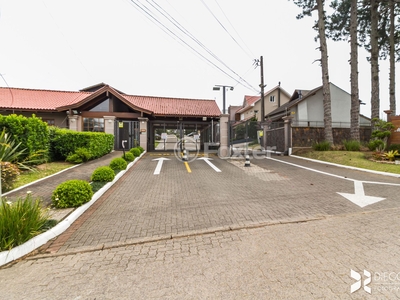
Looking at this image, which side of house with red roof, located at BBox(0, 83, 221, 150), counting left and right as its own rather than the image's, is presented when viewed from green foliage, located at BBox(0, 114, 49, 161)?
front

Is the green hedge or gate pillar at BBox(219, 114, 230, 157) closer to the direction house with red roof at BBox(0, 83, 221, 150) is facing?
the green hedge

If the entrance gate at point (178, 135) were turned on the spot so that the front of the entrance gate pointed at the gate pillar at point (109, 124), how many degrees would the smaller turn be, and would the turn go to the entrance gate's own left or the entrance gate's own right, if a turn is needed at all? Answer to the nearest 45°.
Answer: approximately 45° to the entrance gate's own right

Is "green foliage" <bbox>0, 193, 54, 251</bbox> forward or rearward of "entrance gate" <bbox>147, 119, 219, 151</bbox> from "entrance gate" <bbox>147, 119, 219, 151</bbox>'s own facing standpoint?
forward

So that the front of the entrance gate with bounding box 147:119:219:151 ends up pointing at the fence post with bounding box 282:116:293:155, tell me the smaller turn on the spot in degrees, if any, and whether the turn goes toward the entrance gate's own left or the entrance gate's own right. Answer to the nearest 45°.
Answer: approximately 45° to the entrance gate's own left

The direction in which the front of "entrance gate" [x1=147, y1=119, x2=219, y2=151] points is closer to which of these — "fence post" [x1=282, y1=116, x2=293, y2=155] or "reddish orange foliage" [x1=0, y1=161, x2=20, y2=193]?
the reddish orange foliage

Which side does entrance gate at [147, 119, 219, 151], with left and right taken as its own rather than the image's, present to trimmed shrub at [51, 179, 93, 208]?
front

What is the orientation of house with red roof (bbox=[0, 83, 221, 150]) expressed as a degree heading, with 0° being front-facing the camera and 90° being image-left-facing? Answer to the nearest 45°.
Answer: approximately 0°

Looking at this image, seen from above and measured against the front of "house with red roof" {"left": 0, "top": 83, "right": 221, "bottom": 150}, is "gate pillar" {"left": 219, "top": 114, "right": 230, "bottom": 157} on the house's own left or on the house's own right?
on the house's own left

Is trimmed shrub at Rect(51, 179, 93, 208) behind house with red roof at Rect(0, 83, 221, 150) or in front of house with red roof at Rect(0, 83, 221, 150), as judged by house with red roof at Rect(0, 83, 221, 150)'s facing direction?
in front
